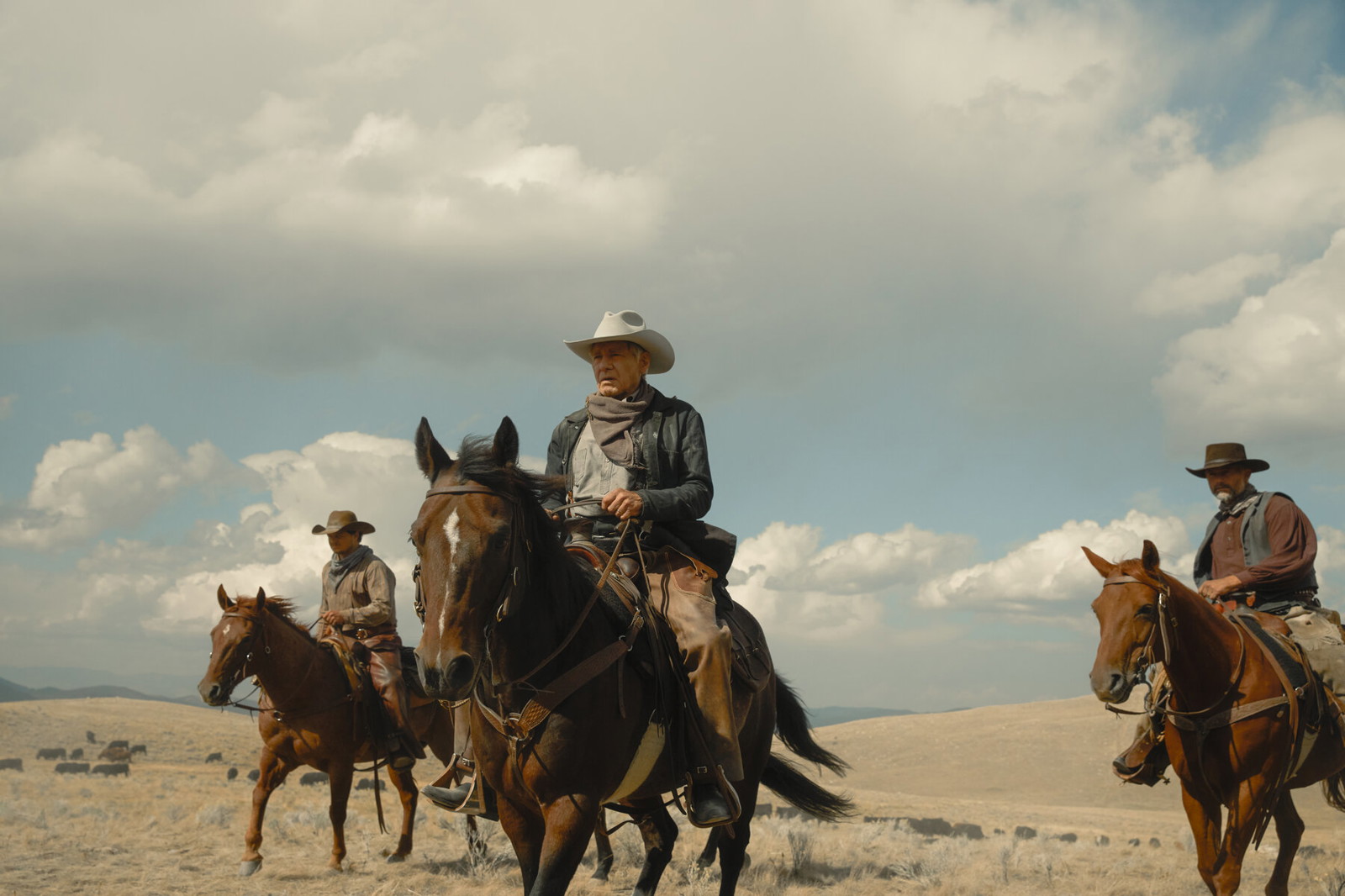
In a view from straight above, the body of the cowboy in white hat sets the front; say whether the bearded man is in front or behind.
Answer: behind

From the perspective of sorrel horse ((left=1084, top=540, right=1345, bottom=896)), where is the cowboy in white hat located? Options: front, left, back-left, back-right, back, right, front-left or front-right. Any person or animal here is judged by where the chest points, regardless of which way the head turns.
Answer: front

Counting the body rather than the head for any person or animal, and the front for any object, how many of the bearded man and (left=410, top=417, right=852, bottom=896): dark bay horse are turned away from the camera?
0

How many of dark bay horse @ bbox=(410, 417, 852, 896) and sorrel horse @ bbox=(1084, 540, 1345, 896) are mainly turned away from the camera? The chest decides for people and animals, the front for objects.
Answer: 0

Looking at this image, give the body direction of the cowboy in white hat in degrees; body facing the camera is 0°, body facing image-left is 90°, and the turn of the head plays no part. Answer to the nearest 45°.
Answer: approximately 45°

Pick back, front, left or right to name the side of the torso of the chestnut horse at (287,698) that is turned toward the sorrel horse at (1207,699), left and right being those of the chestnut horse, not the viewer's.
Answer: left

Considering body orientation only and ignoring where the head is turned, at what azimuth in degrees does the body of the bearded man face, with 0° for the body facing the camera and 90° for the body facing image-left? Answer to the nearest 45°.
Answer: approximately 45°

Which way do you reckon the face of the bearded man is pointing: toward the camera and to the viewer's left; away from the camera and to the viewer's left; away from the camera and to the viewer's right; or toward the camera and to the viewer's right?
toward the camera and to the viewer's left

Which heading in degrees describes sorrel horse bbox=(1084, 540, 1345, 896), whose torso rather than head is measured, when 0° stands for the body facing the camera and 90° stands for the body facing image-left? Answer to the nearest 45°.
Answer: approximately 45°

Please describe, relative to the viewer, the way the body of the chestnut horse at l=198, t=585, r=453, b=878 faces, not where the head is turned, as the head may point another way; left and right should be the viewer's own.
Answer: facing the viewer and to the left of the viewer
